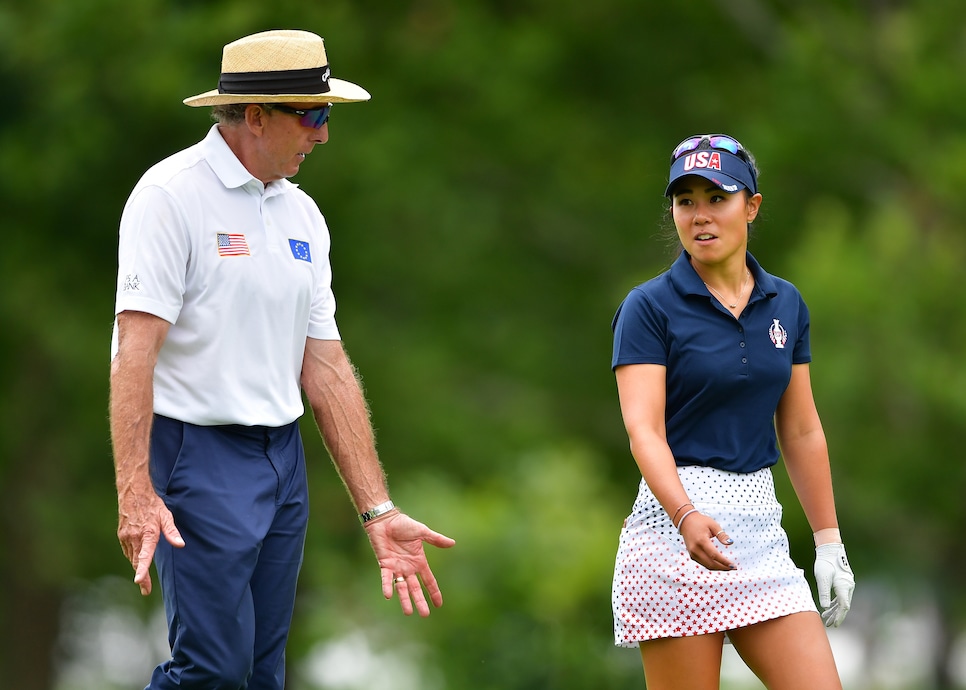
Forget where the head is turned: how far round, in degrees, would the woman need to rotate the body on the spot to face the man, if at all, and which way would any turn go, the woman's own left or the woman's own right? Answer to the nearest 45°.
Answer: approximately 135° to the woman's own right

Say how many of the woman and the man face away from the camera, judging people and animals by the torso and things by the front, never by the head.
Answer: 0

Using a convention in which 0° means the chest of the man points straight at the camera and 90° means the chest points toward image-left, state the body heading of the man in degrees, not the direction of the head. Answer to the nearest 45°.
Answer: approximately 315°

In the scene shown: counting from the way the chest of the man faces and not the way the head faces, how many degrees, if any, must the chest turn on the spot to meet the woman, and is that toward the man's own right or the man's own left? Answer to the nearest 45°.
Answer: approximately 45° to the man's own left

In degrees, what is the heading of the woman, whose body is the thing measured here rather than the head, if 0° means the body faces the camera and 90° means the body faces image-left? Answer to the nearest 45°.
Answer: approximately 315°

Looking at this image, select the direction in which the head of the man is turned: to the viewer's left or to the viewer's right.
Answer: to the viewer's right

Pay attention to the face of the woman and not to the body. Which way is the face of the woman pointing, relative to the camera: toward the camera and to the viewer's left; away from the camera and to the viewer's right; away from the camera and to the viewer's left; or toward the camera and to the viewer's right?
toward the camera and to the viewer's left
